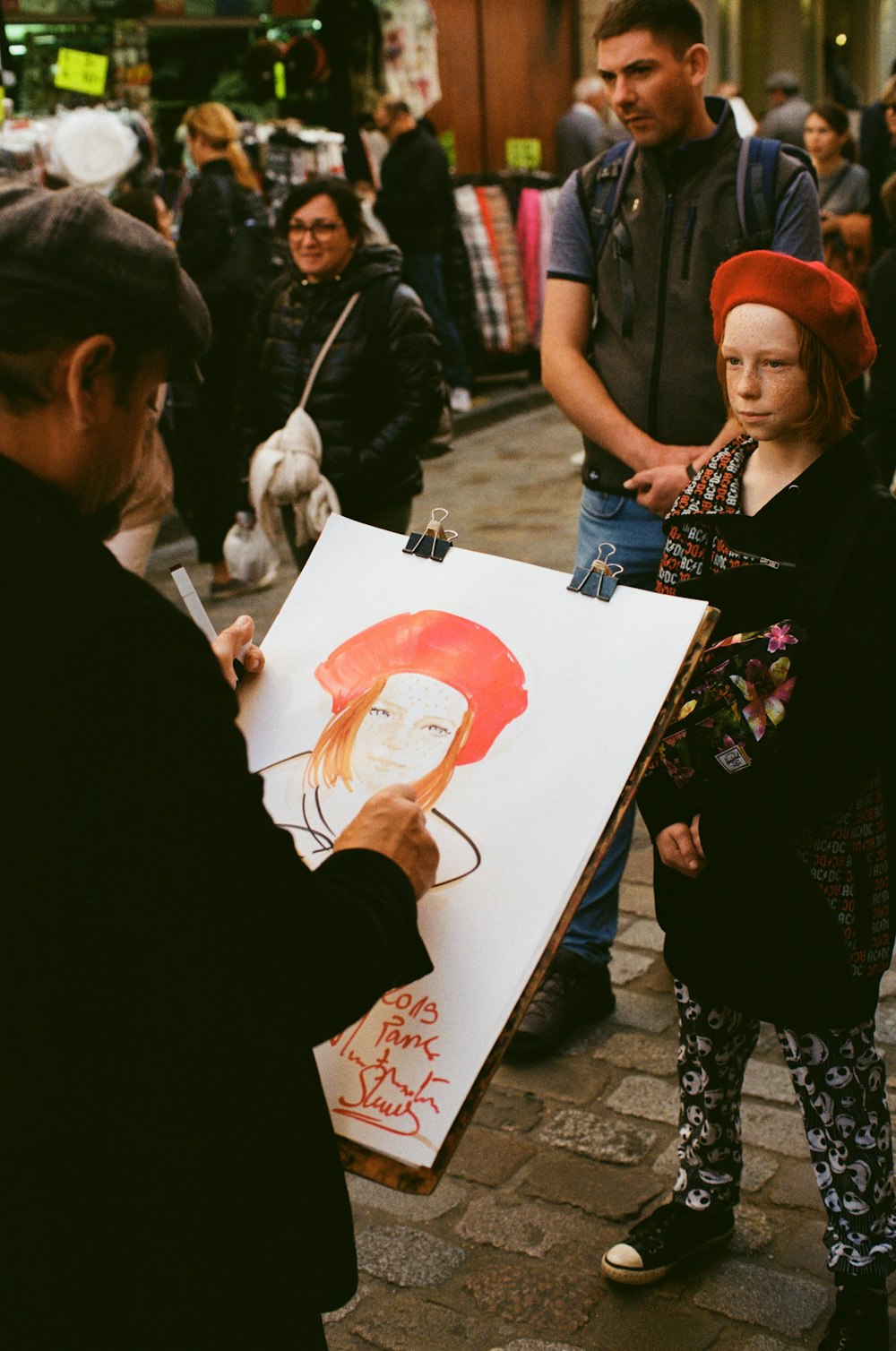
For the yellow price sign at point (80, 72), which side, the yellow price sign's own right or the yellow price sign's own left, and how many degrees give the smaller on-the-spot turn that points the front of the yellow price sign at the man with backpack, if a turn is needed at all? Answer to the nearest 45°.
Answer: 0° — it already faces them

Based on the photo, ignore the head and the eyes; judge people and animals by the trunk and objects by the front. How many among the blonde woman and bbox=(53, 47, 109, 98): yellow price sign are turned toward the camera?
1

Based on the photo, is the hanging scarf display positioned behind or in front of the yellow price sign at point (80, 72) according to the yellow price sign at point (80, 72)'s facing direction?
behind

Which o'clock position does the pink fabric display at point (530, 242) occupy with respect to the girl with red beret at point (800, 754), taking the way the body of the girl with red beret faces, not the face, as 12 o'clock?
The pink fabric display is roughly at 4 o'clock from the girl with red beret.
